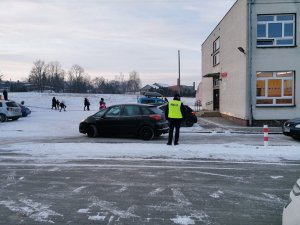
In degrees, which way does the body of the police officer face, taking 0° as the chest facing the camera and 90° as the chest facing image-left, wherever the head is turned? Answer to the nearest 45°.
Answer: approximately 180°

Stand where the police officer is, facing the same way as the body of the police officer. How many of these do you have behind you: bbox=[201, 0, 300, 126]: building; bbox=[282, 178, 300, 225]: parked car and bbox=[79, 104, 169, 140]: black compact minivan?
1

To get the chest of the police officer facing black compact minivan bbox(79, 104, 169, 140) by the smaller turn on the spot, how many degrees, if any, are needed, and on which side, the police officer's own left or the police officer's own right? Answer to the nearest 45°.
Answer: approximately 45° to the police officer's own left

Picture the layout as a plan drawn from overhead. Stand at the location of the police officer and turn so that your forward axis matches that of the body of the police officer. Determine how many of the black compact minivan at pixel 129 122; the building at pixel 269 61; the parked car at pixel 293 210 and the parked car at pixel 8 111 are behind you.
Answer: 1

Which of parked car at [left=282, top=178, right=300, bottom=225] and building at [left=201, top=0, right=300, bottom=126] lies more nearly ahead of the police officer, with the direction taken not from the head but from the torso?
the building

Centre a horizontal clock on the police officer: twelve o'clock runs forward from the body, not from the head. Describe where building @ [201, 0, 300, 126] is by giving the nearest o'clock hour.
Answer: The building is roughly at 1 o'clock from the police officer.

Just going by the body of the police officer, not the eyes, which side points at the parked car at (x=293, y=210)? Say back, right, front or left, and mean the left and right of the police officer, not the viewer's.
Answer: back
